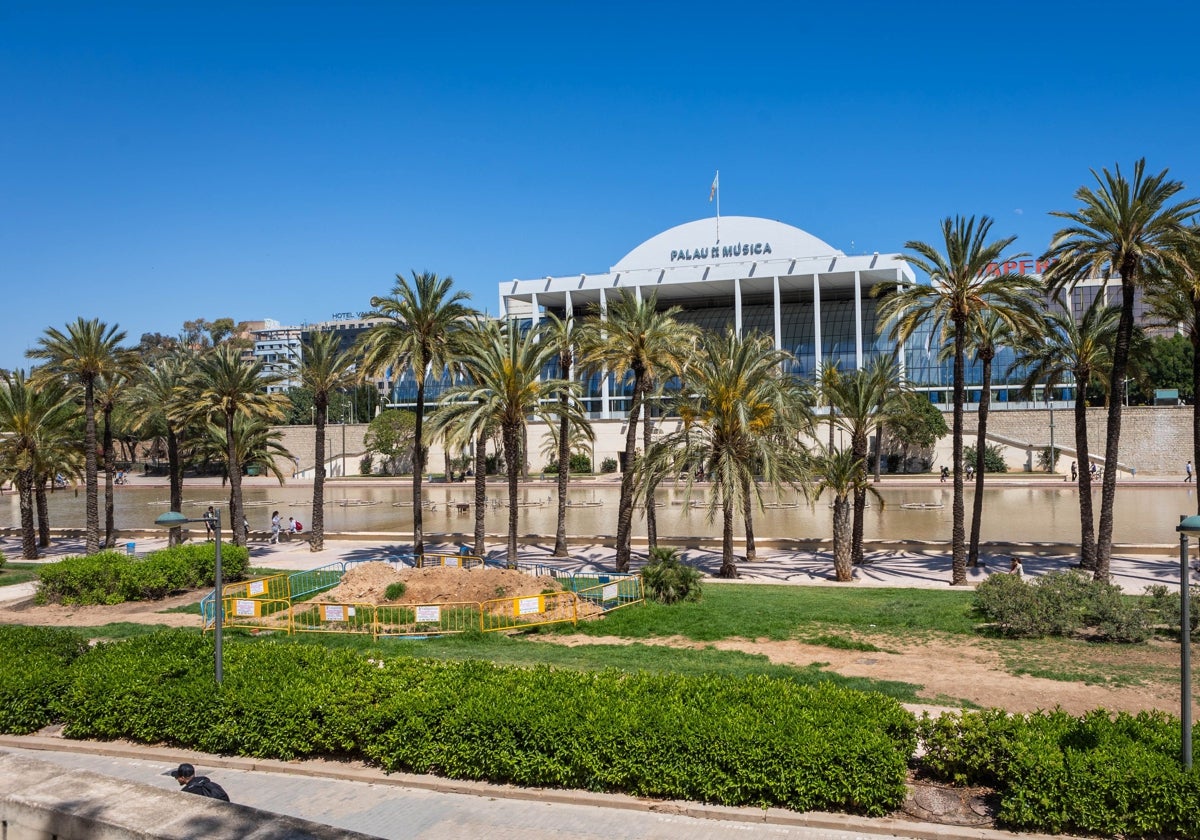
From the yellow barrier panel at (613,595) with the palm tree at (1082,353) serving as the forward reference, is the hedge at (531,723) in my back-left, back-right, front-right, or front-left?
back-right

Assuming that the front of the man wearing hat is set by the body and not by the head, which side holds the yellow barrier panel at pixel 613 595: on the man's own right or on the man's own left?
on the man's own right

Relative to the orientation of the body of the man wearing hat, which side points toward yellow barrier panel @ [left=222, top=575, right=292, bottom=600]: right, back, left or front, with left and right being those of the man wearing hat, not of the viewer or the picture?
right

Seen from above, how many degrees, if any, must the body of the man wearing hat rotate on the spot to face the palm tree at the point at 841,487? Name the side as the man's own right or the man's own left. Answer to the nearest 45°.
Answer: approximately 135° to the man's own right

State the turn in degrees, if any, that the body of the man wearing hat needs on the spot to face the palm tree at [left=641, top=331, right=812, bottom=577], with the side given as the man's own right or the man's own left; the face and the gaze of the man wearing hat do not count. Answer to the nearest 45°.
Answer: approximately 135° to the man's own right

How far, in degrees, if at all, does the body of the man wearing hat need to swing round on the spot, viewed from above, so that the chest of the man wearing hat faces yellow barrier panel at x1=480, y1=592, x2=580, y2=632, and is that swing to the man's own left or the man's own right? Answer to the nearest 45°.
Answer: approximately 135° to the man's own right

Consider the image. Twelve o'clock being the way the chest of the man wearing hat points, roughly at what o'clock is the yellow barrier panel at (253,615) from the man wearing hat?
The yellow barrier panel is roughly at 3 o'clock from the man wearing hat.

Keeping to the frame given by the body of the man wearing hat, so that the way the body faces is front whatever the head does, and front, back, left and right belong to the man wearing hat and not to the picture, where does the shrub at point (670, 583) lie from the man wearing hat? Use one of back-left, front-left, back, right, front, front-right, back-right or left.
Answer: back-right

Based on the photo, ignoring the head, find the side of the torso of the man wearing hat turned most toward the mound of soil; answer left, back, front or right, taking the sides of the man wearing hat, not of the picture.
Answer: right

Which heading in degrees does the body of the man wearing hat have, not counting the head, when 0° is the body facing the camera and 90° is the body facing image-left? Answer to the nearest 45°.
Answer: approximately 90°
